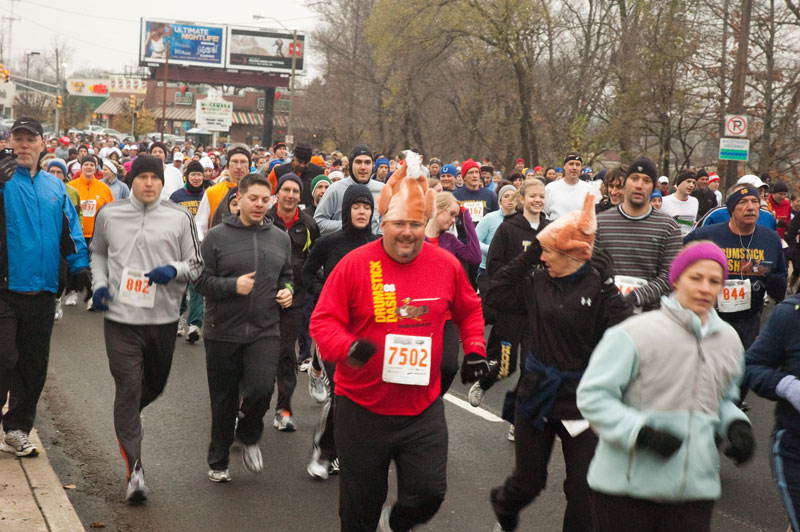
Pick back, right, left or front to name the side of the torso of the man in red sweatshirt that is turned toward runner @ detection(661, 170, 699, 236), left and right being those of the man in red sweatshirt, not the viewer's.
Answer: back

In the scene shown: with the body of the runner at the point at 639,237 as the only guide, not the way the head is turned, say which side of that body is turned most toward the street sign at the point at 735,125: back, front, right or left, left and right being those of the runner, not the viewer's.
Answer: back

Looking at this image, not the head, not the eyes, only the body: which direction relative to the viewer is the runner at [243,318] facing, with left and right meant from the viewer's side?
facing the viewer and to the right of the viewer

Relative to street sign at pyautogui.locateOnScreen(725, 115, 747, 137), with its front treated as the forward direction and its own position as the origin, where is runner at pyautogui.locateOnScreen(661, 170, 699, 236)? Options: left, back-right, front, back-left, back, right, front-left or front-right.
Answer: front

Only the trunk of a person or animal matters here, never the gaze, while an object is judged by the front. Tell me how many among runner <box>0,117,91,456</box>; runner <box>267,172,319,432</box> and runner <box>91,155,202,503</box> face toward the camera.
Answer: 3

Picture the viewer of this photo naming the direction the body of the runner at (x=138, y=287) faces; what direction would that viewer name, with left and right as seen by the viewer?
facing the viewer

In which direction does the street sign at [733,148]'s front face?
toward the camera

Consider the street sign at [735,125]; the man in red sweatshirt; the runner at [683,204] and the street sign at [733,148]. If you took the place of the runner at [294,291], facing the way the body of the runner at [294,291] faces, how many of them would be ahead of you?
1

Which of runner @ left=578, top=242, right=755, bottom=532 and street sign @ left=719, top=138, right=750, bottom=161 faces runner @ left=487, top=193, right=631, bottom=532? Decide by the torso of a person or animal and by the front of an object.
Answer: the street sign

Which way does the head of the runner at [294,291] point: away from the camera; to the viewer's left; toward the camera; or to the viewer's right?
toward the camera

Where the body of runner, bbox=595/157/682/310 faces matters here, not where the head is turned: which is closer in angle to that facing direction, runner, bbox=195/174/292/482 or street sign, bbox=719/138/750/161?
the runner

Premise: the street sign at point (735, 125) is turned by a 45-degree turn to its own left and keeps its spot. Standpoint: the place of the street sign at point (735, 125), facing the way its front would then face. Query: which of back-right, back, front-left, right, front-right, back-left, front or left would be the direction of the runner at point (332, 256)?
front-right

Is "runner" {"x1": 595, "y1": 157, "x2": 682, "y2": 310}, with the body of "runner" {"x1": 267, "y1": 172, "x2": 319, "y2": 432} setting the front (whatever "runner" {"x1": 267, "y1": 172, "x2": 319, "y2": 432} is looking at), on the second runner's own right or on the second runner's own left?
on the second runner's own left

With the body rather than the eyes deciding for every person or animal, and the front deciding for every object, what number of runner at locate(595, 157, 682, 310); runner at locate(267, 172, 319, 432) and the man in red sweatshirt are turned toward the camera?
3

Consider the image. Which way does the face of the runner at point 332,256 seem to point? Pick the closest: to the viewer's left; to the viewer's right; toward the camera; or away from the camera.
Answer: toward the camera

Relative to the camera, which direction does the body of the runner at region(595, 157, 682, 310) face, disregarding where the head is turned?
toward the camera

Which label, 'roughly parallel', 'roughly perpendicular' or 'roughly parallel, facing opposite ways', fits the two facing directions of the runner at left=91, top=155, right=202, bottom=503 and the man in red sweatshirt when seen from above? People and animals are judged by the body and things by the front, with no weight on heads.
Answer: roughly parallel

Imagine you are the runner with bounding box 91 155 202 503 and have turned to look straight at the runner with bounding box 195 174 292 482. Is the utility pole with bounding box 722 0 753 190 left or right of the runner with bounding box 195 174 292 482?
left

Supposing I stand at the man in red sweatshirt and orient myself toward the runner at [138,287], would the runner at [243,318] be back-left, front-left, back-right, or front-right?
front-right
